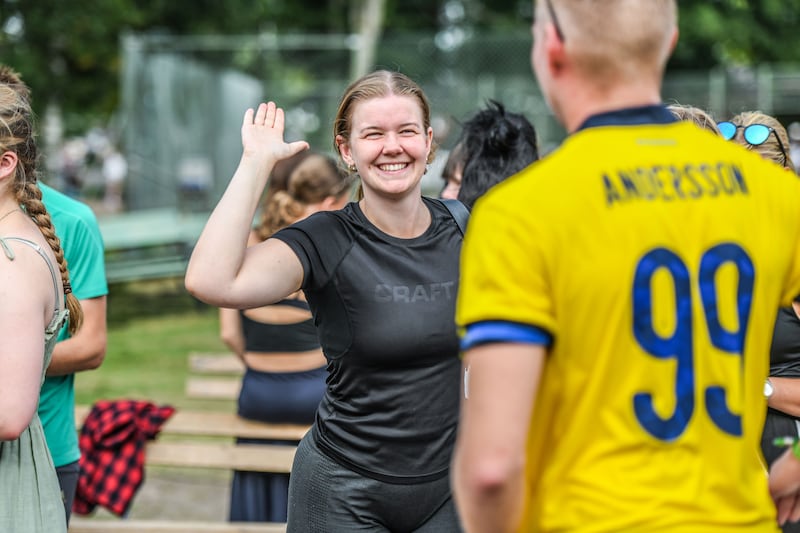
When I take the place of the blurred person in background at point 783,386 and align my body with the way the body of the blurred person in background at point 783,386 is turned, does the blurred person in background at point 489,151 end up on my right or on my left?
on my right

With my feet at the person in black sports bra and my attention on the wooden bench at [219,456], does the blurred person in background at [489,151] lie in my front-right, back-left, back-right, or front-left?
back-left

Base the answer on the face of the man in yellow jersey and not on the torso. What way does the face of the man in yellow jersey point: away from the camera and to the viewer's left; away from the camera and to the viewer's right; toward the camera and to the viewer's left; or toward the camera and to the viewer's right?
away from the camera and to the viewer's left

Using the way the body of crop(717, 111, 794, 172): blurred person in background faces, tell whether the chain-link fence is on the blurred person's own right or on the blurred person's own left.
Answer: on the blurred person's own right

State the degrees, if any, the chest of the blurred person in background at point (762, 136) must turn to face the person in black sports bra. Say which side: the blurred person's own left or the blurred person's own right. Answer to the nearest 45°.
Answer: approximately 45° to the blurred person's own right

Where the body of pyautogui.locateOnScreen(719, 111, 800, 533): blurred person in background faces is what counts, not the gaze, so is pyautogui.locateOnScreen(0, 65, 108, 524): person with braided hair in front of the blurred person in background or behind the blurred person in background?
in front

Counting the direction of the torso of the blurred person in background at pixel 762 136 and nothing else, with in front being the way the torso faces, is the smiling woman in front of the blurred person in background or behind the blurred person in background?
in front

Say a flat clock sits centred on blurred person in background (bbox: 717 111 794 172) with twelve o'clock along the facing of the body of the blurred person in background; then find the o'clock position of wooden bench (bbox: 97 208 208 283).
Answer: The wooden bench is roughly at 3 o'clock from the blurred person in background.

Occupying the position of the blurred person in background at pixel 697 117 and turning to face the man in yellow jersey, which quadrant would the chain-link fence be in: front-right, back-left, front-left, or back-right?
back-right

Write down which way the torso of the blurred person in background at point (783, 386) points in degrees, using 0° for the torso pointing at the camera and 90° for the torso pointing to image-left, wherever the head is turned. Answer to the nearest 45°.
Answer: approximately 45°

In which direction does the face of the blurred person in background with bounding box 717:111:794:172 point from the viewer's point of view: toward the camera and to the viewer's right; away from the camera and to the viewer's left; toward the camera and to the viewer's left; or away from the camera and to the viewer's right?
toward the camera and to the viewer's left
